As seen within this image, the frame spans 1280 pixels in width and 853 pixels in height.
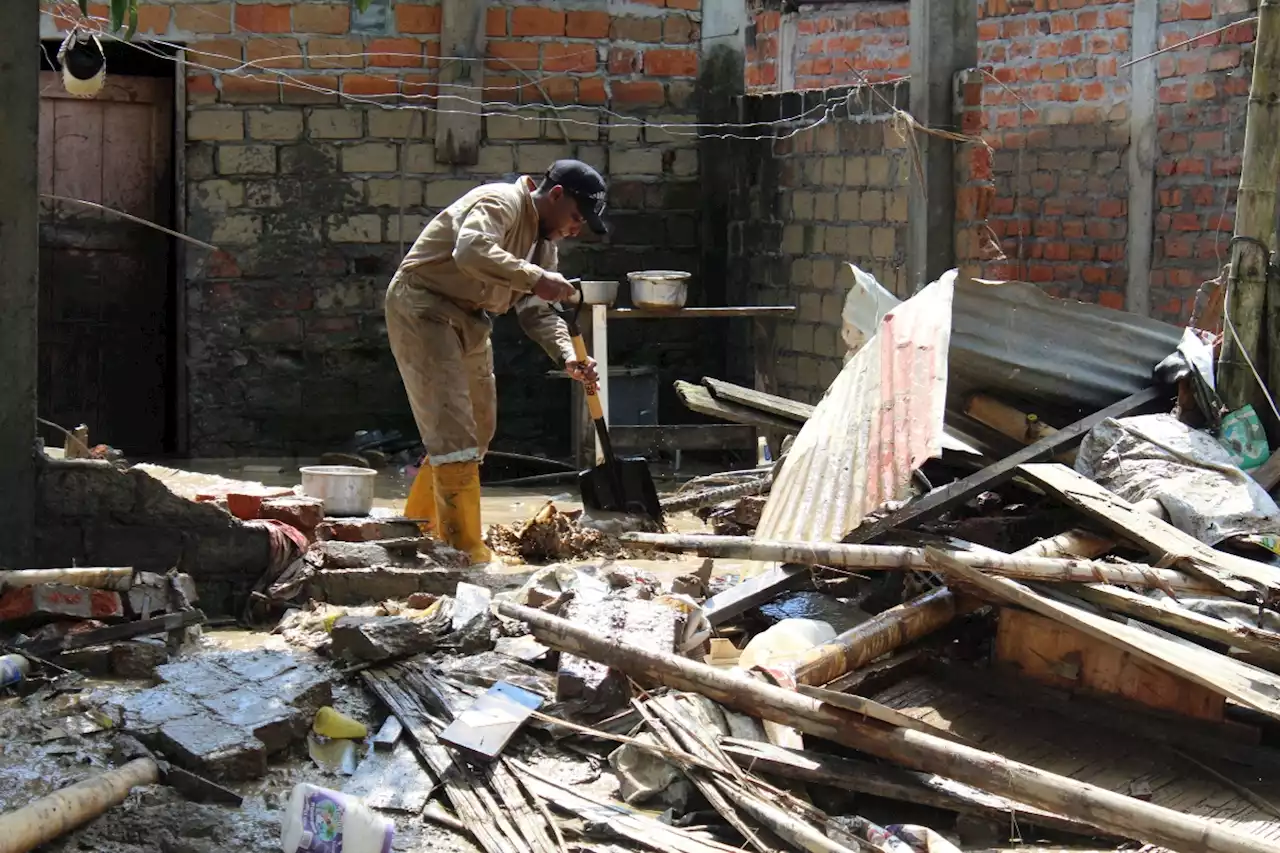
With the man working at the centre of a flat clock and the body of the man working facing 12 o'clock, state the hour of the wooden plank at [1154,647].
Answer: The wooden plank is roughly at 2 o'clock from the man working.

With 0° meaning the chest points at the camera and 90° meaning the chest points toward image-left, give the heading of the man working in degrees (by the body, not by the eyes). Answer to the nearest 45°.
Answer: approximately 270°

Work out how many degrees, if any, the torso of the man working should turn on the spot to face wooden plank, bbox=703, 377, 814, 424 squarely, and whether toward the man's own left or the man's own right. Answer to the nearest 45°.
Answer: approximately 45° to the man's own left

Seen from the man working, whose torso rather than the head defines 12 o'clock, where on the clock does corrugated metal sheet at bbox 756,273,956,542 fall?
The corrugated metal sheet is roughly at 1 o'clock from the man working.
